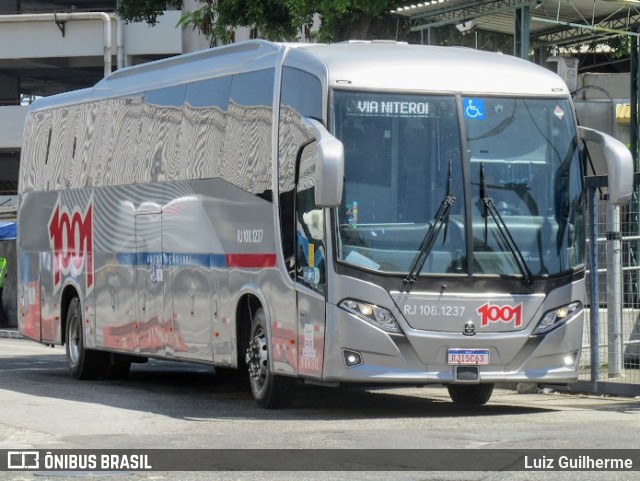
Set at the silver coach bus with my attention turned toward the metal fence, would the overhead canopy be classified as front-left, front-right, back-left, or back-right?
front-left

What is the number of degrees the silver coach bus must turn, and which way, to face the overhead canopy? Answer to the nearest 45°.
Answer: approximately 135° to its left

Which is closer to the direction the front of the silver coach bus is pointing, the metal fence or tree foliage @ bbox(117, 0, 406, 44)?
the metal fence

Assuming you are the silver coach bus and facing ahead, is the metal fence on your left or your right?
on your left

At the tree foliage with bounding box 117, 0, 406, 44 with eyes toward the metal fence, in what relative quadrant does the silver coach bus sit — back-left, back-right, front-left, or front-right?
front-right

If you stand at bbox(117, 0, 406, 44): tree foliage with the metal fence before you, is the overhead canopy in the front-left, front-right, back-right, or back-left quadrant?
front-left

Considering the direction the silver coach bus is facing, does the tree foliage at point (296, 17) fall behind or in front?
behind

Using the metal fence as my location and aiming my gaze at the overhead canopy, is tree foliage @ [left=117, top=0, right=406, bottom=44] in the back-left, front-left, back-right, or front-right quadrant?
front-left

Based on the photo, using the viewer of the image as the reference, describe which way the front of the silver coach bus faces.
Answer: facing the viewer and to the right of the viewer
